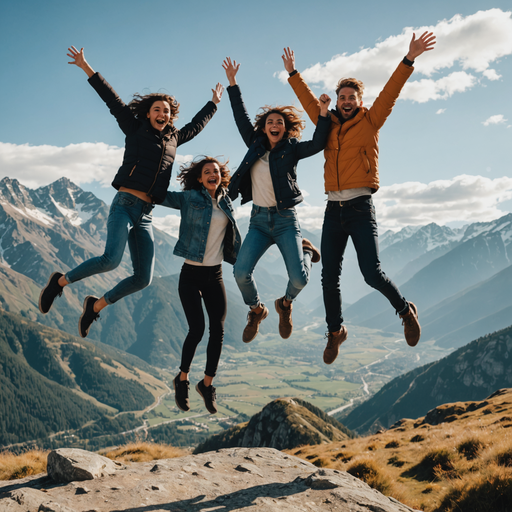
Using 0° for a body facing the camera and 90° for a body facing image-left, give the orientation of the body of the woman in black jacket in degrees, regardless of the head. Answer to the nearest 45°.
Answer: approximately 315°

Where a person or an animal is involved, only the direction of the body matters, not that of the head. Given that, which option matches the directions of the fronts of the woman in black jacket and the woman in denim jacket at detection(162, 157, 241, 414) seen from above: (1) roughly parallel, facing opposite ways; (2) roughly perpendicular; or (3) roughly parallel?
roughly parallel

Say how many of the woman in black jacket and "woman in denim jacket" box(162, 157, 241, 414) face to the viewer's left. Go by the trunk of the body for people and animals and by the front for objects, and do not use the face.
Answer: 0

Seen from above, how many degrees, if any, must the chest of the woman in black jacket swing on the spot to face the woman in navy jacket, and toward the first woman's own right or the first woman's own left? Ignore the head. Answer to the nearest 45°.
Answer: approximately 45° to the first woman's own left

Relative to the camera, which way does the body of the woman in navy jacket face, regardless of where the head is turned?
toward the camera

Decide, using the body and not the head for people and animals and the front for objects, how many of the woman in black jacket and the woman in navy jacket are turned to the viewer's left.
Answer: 0

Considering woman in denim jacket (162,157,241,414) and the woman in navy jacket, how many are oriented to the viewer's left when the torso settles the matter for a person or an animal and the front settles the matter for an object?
0

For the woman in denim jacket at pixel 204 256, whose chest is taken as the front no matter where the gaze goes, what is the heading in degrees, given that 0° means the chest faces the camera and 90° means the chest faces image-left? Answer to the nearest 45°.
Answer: approximately 315°

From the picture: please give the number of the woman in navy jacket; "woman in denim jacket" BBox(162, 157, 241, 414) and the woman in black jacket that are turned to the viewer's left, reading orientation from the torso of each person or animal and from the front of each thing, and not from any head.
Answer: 0

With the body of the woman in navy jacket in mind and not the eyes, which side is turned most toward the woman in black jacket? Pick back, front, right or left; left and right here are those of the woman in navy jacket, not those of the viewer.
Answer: right

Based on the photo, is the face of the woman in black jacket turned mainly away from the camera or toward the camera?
toward the camera

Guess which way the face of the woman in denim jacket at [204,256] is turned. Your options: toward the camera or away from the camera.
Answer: toward the camera
